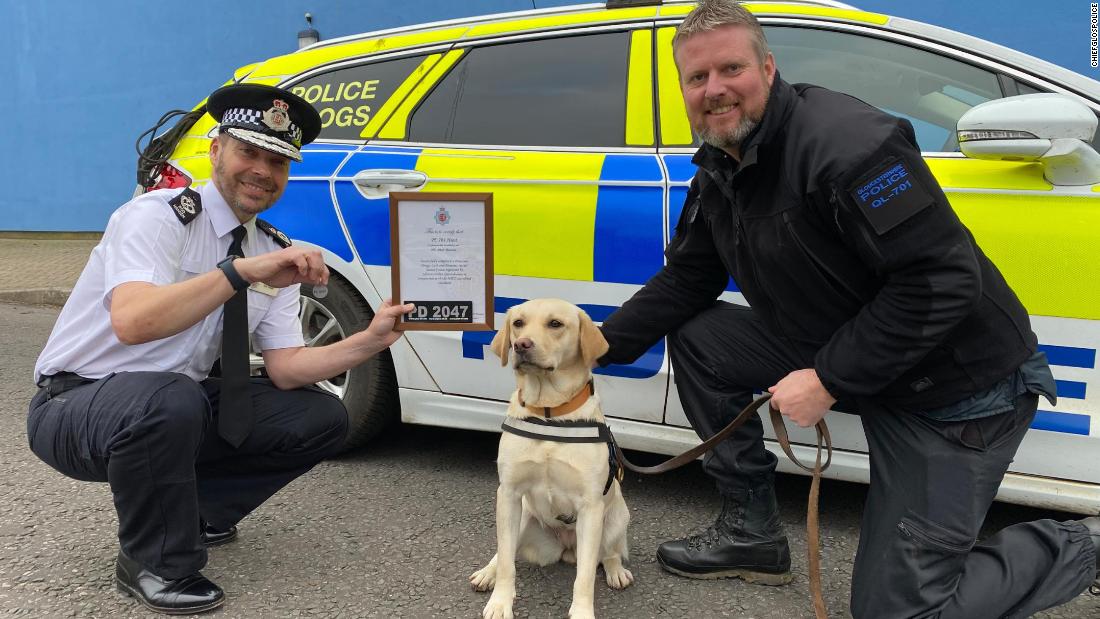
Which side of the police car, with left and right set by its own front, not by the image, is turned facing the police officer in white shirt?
right

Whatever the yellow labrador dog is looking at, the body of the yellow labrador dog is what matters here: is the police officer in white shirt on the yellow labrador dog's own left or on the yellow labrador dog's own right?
on the yellow labrador dog's own right

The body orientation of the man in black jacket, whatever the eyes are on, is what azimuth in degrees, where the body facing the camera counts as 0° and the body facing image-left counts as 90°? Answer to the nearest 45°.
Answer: approximately 45°

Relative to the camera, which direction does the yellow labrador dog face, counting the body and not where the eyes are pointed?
toward the camera

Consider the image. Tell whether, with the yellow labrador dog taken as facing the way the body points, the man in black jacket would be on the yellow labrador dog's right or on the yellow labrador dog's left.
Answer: on the yellow labrador dog's left

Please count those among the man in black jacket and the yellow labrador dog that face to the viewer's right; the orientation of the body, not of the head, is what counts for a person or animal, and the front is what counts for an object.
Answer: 0

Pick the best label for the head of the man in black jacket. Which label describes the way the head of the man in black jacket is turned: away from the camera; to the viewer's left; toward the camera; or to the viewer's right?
toward the camera

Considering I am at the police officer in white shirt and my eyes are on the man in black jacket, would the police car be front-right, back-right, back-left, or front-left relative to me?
front-left

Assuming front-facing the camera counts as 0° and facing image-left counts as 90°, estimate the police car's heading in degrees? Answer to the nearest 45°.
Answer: approximately 315°

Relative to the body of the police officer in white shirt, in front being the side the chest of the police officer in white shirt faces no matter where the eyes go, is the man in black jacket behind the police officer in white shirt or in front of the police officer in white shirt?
in front

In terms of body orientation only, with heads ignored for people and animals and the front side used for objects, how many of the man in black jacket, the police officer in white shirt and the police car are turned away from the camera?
0

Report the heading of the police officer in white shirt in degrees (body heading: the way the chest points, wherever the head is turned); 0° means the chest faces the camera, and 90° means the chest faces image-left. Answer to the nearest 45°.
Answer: approximately 315°
